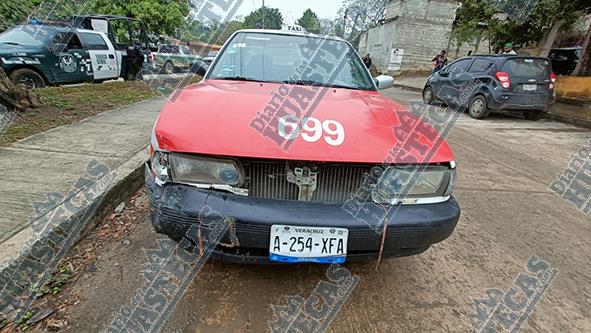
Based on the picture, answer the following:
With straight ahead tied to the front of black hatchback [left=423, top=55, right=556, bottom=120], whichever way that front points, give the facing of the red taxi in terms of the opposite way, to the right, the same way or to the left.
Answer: the opposite way

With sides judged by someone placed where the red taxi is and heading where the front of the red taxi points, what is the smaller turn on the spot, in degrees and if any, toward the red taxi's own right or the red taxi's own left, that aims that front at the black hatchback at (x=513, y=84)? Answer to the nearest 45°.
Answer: approximately 135° to the red taxi's own left

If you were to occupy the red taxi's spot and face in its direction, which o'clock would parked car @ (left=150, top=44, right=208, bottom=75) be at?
The parked car is roughly at 5 o'clock from the red taxi.

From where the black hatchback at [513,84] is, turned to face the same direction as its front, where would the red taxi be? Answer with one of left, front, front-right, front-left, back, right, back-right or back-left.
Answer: back-left

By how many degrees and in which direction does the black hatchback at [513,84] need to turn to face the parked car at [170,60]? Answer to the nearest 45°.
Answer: approximately 45° to its left

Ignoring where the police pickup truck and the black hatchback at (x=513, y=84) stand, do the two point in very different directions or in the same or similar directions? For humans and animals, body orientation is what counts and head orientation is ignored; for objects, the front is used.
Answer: very different directions

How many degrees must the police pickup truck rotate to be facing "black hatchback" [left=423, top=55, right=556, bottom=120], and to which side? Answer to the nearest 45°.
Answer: approximately 90° to its left

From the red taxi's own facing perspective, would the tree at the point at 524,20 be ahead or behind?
behind

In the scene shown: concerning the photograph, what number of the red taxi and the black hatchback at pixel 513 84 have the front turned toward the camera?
1

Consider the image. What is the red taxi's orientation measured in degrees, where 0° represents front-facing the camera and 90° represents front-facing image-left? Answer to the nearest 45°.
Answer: approximately 0°
